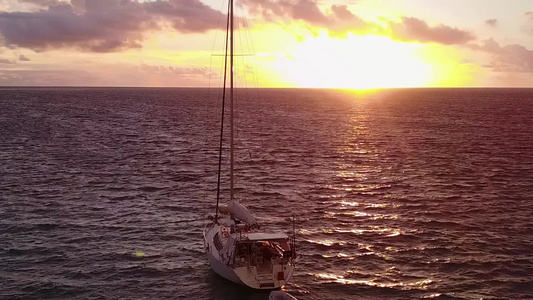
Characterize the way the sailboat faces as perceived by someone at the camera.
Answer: facing away from the viewer and to the left of the viewer
